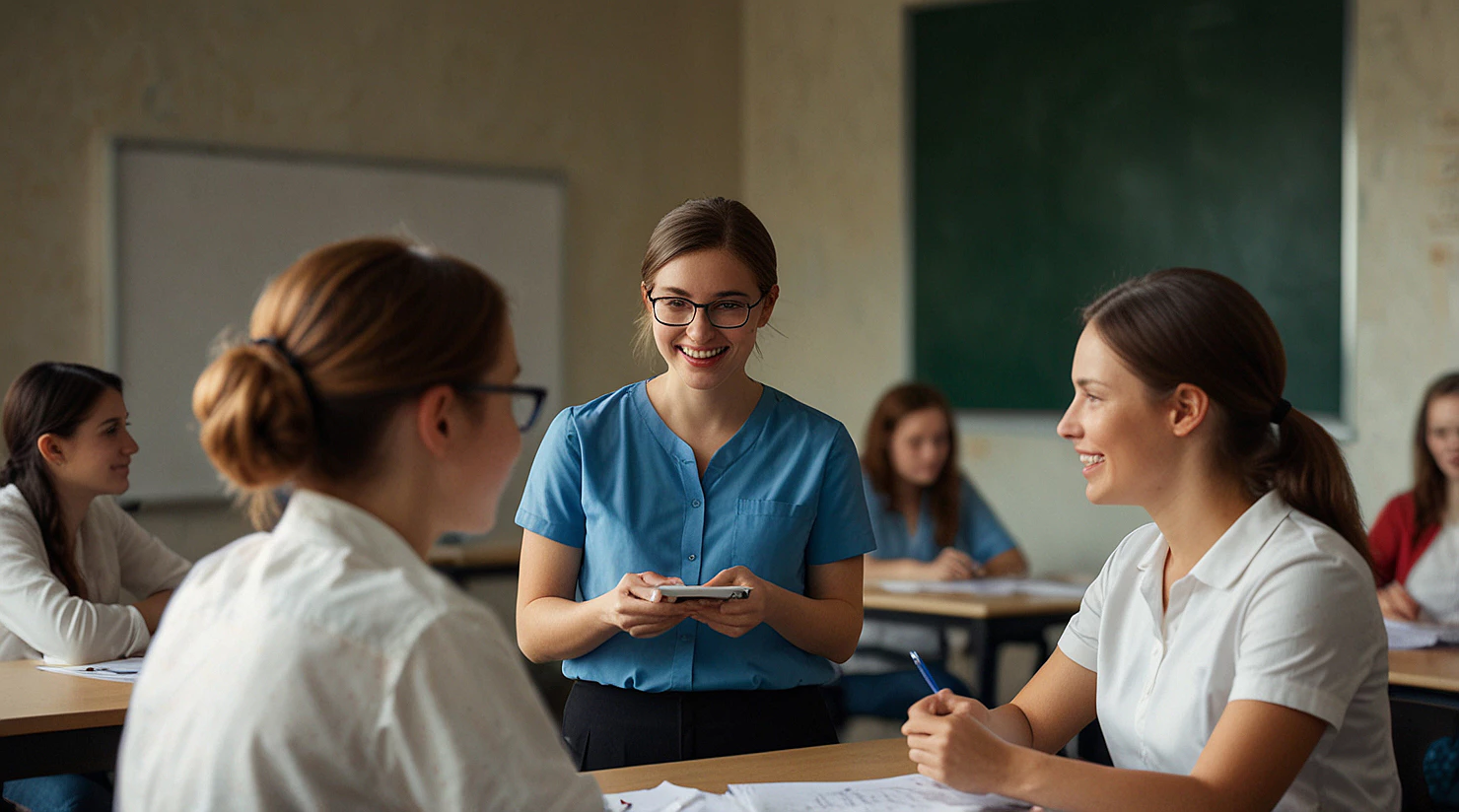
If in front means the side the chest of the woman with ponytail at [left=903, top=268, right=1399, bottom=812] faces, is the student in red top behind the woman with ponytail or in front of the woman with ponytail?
behind

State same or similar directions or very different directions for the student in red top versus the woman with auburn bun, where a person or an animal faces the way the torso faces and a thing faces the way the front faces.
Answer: very different directions

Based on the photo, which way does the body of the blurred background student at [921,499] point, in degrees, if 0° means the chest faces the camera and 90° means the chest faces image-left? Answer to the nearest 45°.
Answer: approximately 0°

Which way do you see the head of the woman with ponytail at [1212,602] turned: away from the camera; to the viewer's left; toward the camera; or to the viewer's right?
to the viewer's left

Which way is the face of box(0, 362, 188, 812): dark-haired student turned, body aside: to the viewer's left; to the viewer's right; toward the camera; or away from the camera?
to the viewer's right

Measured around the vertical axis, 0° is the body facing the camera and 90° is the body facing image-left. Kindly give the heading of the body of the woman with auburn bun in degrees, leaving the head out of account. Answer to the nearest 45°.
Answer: approximately 225°

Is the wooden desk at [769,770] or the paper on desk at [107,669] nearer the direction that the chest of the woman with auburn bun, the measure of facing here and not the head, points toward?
the wooden desk

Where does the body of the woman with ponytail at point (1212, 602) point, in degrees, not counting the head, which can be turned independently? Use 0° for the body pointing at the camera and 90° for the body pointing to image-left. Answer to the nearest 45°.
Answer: approximately 45°

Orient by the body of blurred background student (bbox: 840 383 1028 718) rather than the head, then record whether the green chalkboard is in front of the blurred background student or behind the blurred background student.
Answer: behind
